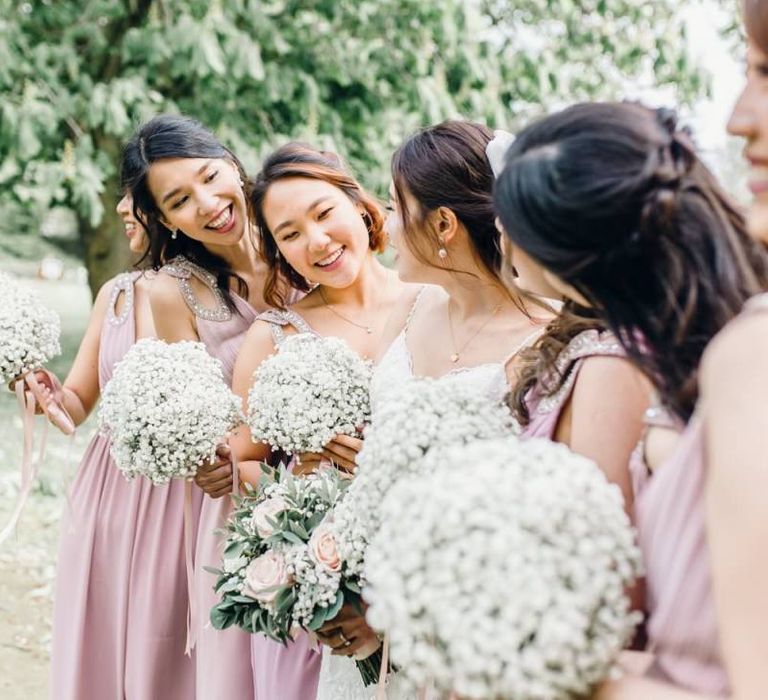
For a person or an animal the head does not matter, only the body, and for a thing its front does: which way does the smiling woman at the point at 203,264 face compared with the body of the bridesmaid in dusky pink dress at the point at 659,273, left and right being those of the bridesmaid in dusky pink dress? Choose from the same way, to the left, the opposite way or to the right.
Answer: the opposite way

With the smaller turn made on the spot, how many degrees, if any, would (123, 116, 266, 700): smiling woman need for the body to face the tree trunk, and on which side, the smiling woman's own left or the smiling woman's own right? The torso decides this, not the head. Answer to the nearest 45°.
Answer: approximately 135° to the smiling woman's own left

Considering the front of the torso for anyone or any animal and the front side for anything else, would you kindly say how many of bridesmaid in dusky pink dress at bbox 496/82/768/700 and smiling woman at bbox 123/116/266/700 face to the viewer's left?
1

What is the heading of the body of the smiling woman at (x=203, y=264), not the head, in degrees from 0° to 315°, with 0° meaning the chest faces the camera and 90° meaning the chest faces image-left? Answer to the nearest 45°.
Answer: approximately 315°

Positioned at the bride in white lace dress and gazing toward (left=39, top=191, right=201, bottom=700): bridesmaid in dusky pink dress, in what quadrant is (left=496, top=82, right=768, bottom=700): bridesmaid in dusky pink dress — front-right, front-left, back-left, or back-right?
back-left

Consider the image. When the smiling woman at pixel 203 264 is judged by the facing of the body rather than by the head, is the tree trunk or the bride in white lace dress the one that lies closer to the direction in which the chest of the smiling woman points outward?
the bride in white lace dress

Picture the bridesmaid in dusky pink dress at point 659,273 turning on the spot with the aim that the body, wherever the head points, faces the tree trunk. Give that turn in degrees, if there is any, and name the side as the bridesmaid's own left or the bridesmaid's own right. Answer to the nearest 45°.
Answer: approximately 45° to the bridesmaid's own right

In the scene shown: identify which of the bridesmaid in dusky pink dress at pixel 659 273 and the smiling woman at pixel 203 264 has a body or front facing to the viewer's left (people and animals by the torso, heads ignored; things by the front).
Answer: the bridesmaid in dusky pink dress

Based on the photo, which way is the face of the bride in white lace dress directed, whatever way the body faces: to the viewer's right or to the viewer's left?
to the viewer's left

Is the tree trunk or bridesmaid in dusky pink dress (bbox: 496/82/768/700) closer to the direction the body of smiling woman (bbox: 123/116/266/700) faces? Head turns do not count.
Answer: the bridesmaid in dusky pink dress

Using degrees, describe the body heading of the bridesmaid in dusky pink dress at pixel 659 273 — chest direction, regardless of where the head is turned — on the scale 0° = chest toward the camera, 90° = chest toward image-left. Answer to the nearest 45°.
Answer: approximately 90°

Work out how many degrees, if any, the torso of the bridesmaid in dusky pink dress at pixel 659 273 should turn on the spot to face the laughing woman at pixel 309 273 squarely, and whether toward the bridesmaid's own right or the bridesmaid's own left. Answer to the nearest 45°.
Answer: approximately 45° to the bridesmaid's own right
